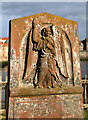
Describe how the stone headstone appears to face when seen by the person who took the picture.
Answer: facing the viewer
